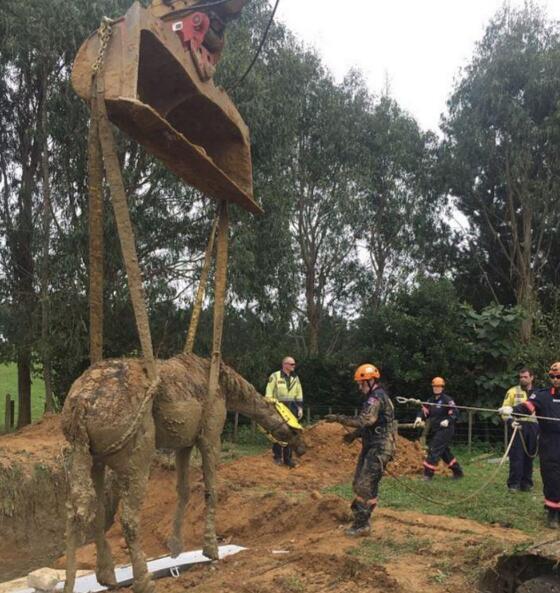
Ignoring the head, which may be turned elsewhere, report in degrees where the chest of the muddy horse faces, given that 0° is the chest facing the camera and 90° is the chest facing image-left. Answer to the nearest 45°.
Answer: approximately 225°

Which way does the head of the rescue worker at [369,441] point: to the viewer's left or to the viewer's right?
to the viewer's left

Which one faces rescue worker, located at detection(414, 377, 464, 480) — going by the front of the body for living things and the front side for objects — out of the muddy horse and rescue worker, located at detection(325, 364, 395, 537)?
the muddy horse

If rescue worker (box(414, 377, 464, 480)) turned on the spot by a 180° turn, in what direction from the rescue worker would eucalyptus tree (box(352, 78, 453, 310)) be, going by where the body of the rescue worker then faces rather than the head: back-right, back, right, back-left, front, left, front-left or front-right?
front-left

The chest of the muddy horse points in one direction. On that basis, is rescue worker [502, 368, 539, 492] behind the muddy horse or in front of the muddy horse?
in front

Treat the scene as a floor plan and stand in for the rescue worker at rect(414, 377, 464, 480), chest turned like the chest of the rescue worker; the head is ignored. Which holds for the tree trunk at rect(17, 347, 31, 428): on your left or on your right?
on your right

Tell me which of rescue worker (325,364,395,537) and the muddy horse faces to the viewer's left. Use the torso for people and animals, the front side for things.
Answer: the rescue worker

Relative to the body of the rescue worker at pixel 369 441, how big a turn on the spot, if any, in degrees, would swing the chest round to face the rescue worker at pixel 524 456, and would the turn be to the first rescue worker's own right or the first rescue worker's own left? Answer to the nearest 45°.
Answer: approximately 135° to the first rescue worker's own right

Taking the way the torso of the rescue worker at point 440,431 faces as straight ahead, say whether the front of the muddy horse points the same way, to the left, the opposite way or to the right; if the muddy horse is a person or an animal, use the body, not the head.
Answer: the opposite way

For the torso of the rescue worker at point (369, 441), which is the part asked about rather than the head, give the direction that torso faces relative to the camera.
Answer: to the viewer's left

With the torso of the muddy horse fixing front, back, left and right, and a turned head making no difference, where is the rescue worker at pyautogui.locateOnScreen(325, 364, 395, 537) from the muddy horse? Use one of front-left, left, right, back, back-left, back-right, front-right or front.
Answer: front

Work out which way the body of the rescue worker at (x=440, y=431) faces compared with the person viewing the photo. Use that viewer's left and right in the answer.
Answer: facing the viewer and to the left of the viewer

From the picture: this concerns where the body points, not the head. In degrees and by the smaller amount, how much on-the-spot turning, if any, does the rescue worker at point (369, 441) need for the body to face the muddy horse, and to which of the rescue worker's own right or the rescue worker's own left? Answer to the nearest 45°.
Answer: approximately 45° to the rescue worker's own left

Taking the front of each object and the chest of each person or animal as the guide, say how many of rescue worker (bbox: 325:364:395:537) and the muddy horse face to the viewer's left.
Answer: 1

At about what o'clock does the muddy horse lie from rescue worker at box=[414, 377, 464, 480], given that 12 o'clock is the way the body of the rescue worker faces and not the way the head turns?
The muddy horse is roughly at 11 o'clock from the rescue worker.
